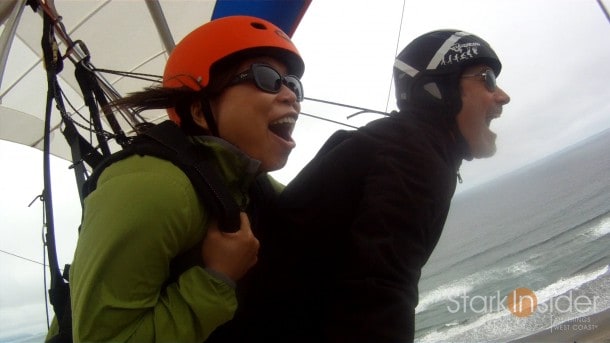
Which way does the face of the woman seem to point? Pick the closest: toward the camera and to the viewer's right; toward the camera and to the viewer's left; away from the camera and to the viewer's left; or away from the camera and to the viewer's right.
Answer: toward the camera and to the viewer's right

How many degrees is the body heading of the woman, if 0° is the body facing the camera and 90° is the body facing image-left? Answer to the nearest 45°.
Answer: approximately 270°

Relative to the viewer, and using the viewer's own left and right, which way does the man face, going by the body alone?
facing to the right of the viewer

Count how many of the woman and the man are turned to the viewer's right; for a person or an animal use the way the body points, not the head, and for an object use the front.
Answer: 2

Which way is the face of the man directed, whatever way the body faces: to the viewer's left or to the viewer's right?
to the viewer's right
